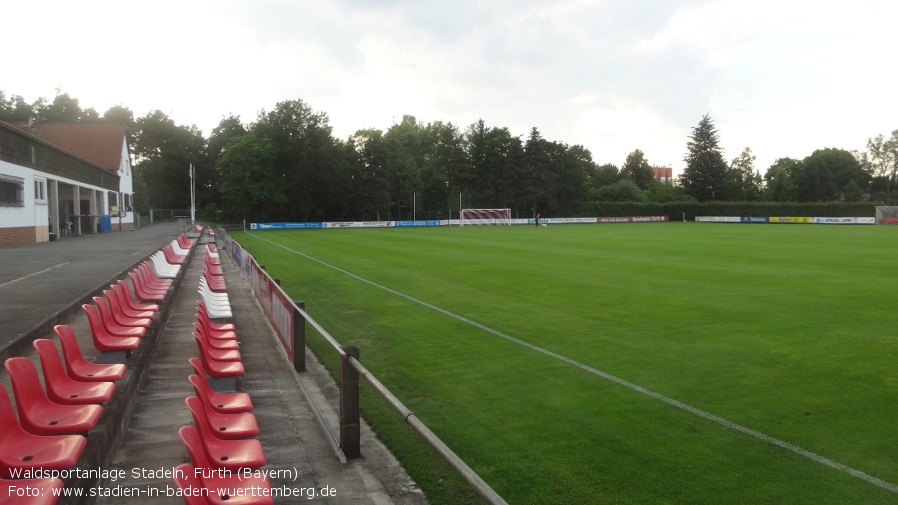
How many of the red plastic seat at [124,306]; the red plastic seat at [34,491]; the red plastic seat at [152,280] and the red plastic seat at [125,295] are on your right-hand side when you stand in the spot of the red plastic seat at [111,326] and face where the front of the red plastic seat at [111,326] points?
1

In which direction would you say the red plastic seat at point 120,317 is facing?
to the viewer's right

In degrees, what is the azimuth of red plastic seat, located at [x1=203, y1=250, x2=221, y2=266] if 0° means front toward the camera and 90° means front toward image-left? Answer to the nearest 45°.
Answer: approximately 270°

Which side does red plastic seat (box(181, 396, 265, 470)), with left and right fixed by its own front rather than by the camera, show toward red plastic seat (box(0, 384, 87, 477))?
back

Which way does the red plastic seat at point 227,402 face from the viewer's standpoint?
to the viewer's right

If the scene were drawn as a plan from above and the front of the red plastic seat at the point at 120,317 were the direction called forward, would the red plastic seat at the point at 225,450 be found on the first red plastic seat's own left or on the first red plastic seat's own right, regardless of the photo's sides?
on the first red plastic seat's own right

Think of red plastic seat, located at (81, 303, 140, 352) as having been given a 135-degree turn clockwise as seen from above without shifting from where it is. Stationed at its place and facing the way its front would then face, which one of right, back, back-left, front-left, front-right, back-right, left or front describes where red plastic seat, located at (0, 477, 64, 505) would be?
front-left

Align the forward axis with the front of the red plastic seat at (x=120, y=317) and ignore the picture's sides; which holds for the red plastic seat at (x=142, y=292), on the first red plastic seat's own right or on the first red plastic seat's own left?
on the first red plastic seat's own left

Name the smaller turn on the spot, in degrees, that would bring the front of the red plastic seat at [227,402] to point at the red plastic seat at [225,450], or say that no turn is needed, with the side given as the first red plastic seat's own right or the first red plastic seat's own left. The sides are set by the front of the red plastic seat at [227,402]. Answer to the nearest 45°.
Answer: approximately 90° to the first red plastic seat's own right

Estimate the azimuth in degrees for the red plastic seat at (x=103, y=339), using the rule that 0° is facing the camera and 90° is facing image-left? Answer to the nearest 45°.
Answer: approximately 270°

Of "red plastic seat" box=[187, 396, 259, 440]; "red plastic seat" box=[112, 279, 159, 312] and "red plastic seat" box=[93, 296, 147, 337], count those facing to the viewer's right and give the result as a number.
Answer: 3

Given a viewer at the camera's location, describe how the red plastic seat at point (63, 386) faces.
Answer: facing to the right of the viewer

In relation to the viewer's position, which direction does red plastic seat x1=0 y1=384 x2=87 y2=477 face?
facing to the right of the viewer

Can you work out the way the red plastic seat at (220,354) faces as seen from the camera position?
facing to the right of the viewer
